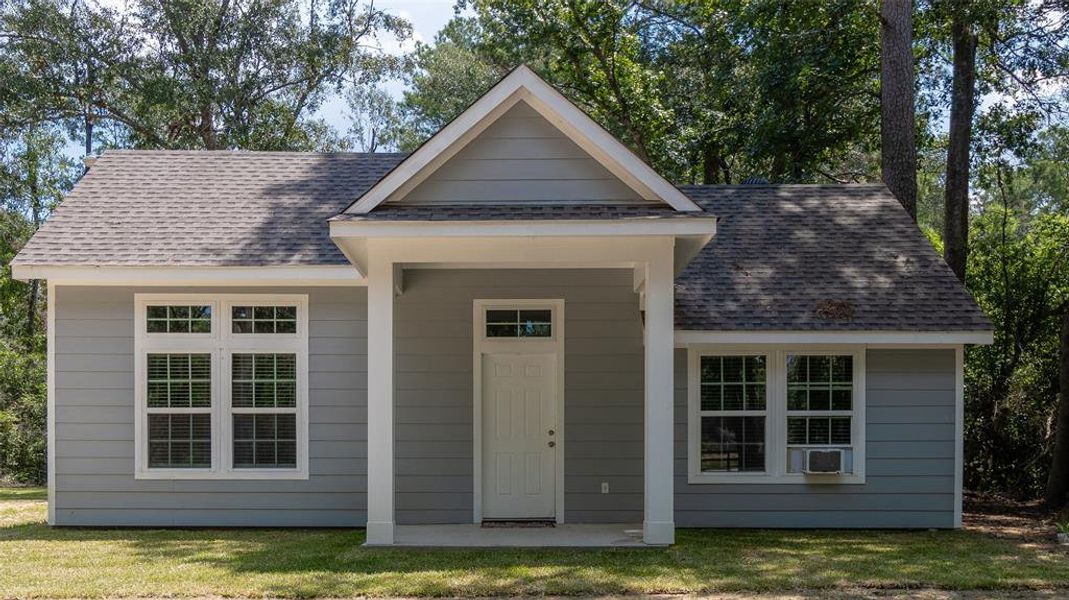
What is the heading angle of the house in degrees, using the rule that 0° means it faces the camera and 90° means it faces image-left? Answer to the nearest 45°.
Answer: approximately 0°

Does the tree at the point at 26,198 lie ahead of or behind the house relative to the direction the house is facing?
behind

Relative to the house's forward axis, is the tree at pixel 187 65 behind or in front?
behind
